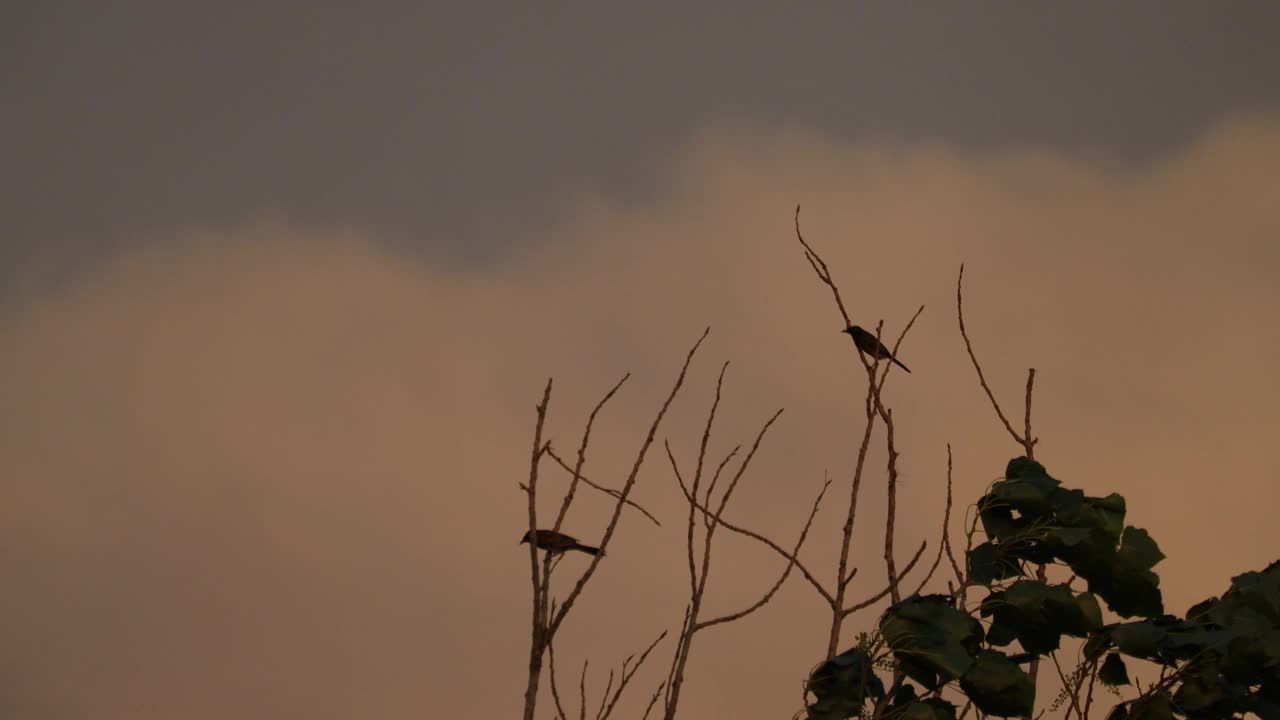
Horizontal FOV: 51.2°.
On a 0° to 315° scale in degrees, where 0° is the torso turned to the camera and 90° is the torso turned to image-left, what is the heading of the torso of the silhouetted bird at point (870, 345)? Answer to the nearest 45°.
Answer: approximately 90°
